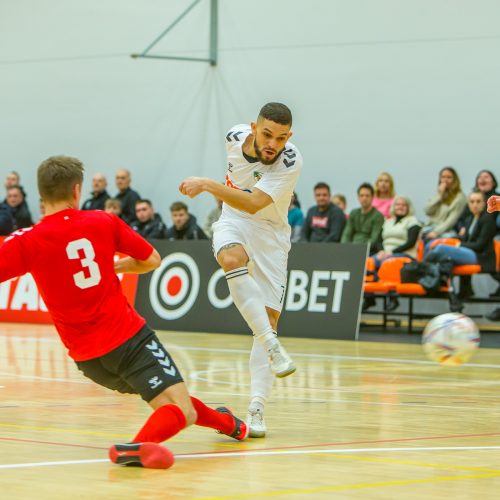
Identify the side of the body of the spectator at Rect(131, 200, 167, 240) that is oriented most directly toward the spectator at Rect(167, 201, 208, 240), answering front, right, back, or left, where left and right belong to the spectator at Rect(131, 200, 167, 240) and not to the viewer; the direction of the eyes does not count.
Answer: left

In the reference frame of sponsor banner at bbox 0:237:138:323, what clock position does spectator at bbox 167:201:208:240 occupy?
The spectator is roughly at 9 o'clock from the sponsor banner.

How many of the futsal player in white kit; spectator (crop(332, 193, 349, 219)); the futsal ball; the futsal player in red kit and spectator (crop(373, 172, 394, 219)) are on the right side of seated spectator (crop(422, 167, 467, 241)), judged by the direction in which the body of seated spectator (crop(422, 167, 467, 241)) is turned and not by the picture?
2

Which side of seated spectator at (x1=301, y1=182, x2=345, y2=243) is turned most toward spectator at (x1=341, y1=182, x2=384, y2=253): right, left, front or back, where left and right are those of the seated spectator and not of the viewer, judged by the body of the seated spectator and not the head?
left

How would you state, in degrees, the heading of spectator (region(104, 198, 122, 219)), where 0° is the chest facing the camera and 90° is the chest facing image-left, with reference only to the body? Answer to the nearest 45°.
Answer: approximately 0°

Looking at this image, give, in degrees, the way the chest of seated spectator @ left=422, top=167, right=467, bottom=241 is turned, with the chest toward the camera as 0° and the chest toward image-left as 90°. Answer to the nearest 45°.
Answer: approximately 45°

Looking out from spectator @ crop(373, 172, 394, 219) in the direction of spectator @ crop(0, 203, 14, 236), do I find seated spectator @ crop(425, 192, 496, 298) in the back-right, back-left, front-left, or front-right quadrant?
back-left

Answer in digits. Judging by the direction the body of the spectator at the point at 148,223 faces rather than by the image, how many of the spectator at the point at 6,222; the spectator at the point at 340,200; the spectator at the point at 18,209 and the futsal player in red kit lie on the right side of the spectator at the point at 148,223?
2

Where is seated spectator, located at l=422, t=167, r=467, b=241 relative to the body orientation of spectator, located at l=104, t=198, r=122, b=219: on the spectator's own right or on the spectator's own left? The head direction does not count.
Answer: on the spectator's own left

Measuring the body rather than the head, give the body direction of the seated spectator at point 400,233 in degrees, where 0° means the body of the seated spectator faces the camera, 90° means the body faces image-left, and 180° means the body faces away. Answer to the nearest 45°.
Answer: approximately 45°

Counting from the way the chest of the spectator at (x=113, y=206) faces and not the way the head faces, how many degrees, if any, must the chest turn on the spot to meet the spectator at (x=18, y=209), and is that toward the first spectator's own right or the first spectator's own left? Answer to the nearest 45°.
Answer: approximately 135° to the first spectator's own right

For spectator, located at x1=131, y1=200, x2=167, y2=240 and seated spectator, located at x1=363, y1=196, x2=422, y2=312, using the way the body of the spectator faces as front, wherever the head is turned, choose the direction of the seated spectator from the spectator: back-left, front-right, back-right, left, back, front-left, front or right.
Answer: left

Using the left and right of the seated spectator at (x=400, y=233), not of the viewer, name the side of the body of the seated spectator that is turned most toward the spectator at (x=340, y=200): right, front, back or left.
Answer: right
